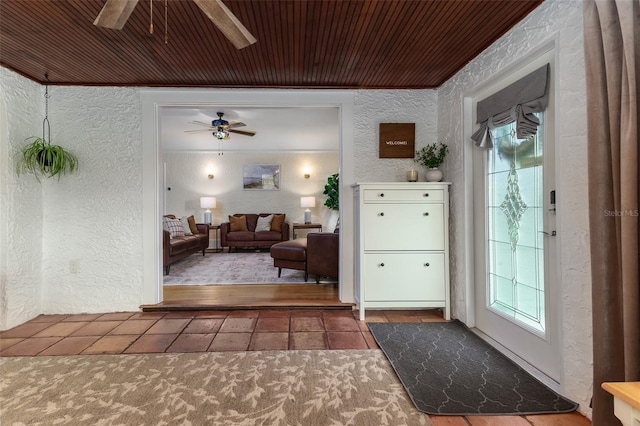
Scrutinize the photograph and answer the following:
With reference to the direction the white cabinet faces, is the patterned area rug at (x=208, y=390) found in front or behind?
in front

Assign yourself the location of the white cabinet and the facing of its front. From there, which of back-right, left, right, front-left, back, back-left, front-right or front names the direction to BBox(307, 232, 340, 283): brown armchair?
back-right

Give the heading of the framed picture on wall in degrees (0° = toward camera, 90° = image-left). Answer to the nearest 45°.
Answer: approximately 0°

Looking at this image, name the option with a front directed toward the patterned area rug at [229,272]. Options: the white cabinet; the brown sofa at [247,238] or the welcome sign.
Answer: the brown sofa

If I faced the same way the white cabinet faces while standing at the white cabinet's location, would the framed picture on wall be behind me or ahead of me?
behind

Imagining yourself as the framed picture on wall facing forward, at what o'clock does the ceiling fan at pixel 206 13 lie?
The ceiling fan is roughly at 12 o'clock from the framed picture on wall.

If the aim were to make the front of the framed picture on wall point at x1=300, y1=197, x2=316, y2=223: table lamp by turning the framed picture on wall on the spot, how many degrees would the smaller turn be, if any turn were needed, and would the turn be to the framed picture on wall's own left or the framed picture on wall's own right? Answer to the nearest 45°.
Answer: approximately 90° to the framed picture on wall's own left

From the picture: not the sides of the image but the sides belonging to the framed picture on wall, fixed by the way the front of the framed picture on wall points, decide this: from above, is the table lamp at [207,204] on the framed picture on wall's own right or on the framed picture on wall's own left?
on the framed picture on wall's own right

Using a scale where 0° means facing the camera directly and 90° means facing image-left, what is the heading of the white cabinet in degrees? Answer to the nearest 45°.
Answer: approximately 0°

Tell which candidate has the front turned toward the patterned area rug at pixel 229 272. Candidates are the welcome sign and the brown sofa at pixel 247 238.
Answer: the brown sofa

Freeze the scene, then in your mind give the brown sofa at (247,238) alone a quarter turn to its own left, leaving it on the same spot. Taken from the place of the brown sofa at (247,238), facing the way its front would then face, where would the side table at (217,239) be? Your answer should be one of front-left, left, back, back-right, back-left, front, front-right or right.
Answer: back-left
